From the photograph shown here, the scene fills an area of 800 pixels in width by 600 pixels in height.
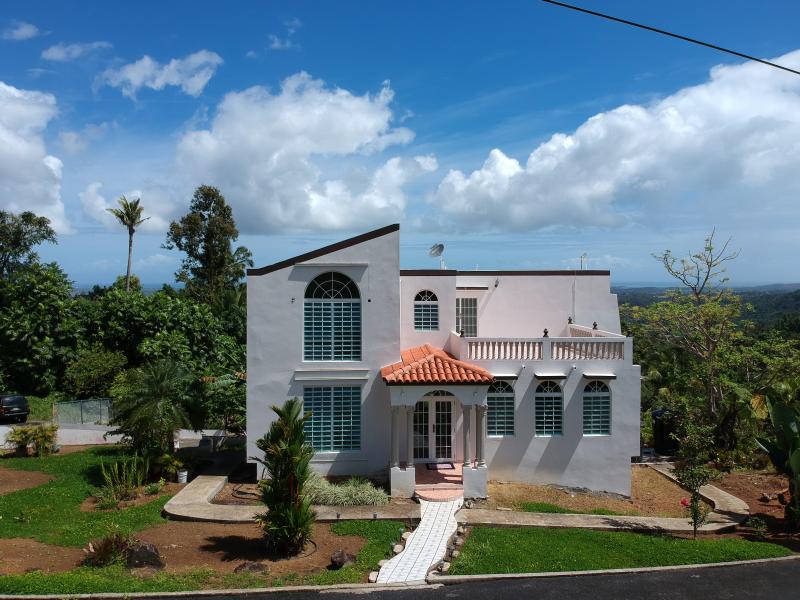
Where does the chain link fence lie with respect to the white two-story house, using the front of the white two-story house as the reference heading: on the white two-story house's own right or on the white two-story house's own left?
on the white two-story house's own right

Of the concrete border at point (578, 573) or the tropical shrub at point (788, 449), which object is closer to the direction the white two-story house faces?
the concrete border

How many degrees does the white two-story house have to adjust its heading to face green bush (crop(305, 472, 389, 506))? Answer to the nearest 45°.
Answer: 0° — it already faces it

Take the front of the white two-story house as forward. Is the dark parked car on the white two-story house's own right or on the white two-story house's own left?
on the white two-story house's own right

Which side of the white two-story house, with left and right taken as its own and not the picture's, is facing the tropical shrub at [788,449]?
left

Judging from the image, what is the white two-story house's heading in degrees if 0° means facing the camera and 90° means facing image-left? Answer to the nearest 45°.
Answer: approximately 0°

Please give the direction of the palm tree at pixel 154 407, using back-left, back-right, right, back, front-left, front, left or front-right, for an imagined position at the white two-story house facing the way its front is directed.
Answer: right

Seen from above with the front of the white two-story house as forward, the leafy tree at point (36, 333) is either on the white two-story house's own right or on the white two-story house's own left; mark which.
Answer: on the white two-story house's own right

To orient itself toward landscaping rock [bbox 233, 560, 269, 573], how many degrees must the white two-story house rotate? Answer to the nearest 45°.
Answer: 0° — it already faces it

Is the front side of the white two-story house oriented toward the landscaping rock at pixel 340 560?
yes
